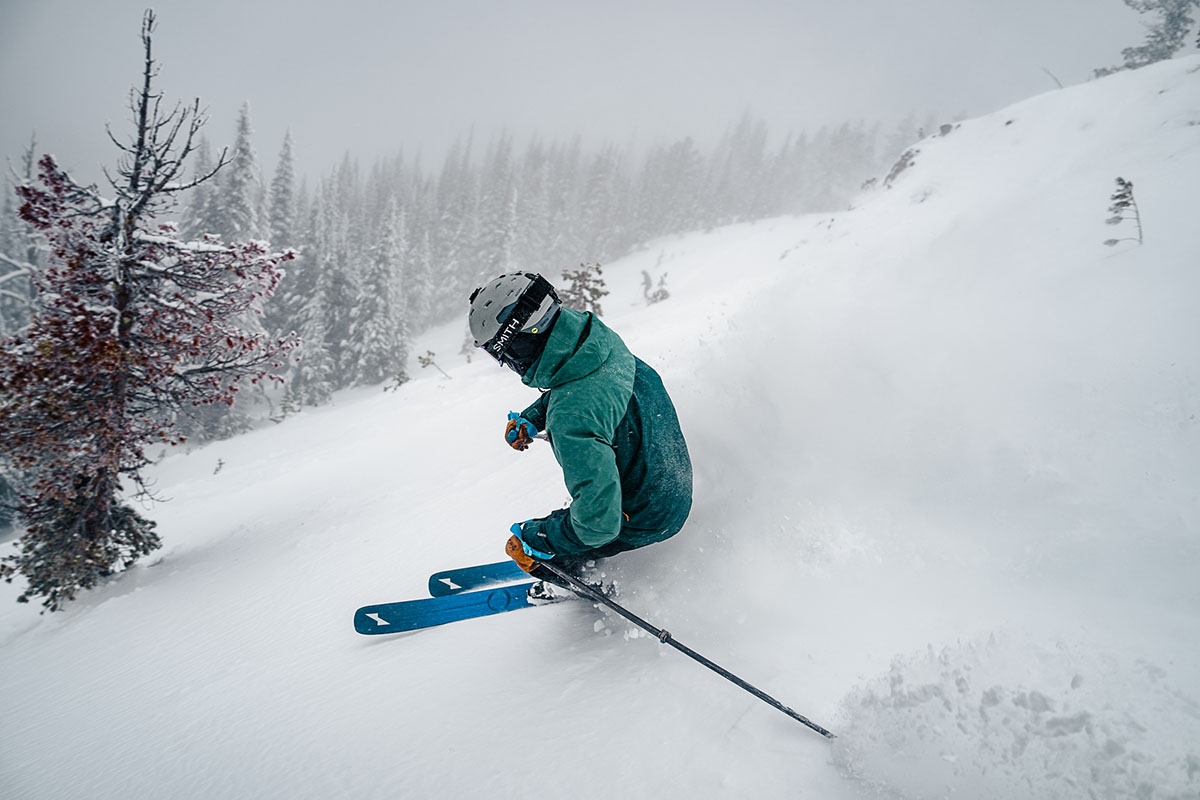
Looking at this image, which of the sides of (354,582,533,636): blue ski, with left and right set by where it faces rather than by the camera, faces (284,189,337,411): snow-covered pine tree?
right

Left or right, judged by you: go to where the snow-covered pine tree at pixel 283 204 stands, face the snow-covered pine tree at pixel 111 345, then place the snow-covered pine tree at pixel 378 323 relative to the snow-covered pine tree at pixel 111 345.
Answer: left

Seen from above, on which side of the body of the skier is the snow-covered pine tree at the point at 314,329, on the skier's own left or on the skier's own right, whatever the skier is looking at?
on the skier's own right

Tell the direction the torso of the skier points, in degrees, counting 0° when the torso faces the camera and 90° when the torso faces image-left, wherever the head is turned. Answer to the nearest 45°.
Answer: approximately 90°

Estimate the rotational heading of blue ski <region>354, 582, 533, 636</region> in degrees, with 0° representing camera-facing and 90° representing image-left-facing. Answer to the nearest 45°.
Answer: approximately 90°
